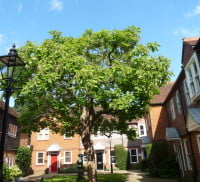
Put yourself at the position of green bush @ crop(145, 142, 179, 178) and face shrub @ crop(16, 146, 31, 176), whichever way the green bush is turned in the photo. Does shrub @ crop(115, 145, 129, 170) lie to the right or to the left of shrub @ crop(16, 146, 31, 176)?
right

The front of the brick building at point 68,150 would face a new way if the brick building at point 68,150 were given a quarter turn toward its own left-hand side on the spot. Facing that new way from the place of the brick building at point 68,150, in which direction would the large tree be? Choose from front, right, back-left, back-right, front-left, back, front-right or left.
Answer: right

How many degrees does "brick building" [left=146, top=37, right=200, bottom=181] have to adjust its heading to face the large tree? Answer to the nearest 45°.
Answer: approximately 45° to its left

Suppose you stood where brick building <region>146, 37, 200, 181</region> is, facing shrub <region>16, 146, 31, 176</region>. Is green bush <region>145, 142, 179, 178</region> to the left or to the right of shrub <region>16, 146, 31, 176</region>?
right

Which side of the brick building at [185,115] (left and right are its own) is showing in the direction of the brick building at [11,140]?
front

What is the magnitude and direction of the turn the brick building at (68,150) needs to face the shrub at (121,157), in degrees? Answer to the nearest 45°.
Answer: approximately 90° to its left

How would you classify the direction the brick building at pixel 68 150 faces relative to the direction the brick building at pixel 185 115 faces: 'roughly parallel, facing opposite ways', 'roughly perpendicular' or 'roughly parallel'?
roughly perpendicular

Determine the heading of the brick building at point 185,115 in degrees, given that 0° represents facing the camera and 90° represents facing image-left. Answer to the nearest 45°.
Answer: approximately 90°

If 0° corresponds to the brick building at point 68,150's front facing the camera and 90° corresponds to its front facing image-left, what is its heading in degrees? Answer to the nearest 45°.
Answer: approximately 0°

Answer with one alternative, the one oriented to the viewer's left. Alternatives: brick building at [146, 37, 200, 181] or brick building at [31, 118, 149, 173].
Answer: brick building at [146, 37, 200, 181]

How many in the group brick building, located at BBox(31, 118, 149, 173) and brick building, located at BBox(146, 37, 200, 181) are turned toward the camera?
1

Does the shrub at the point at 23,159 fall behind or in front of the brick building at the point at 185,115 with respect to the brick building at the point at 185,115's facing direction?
in front
